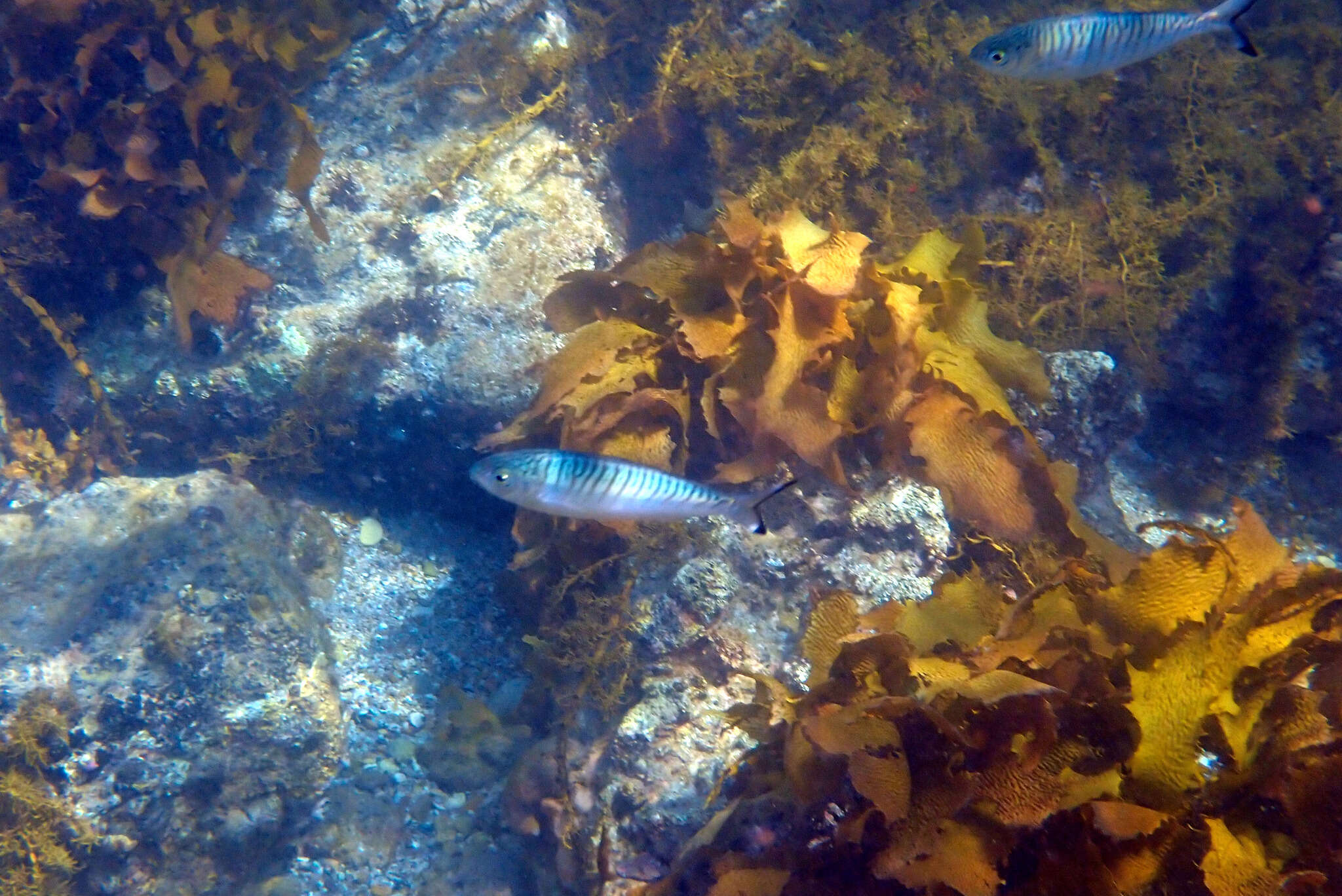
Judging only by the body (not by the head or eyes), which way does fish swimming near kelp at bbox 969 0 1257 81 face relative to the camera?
to the viewer's left

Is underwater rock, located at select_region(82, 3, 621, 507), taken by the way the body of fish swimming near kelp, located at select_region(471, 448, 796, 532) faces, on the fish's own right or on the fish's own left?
on the fish's own right

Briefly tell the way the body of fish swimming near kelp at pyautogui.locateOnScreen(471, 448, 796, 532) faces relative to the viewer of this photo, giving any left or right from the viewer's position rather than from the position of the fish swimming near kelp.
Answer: facing to the left of the viewer

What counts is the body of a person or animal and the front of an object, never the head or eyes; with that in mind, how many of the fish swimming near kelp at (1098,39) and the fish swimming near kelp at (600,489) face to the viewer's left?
2

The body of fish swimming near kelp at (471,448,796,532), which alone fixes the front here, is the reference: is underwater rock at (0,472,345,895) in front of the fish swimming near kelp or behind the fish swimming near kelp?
in front

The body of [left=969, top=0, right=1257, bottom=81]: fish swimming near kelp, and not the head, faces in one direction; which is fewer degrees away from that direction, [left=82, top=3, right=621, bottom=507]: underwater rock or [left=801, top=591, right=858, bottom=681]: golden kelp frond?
the underwater rock
